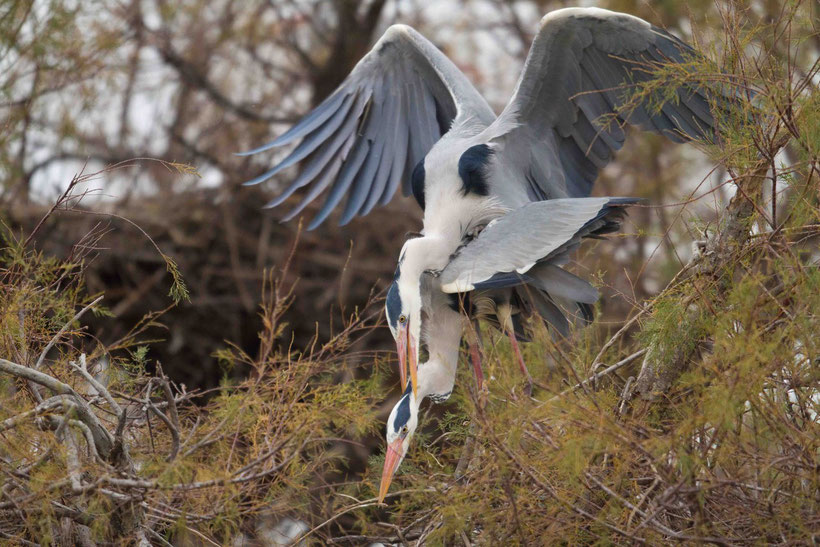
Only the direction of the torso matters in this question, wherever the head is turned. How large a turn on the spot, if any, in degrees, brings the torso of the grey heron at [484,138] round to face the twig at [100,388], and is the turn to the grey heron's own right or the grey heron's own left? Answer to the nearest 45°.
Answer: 0° — it already faces it

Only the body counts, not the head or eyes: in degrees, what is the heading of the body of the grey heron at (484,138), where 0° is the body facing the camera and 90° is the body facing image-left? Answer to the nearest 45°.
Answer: approximately 45°
